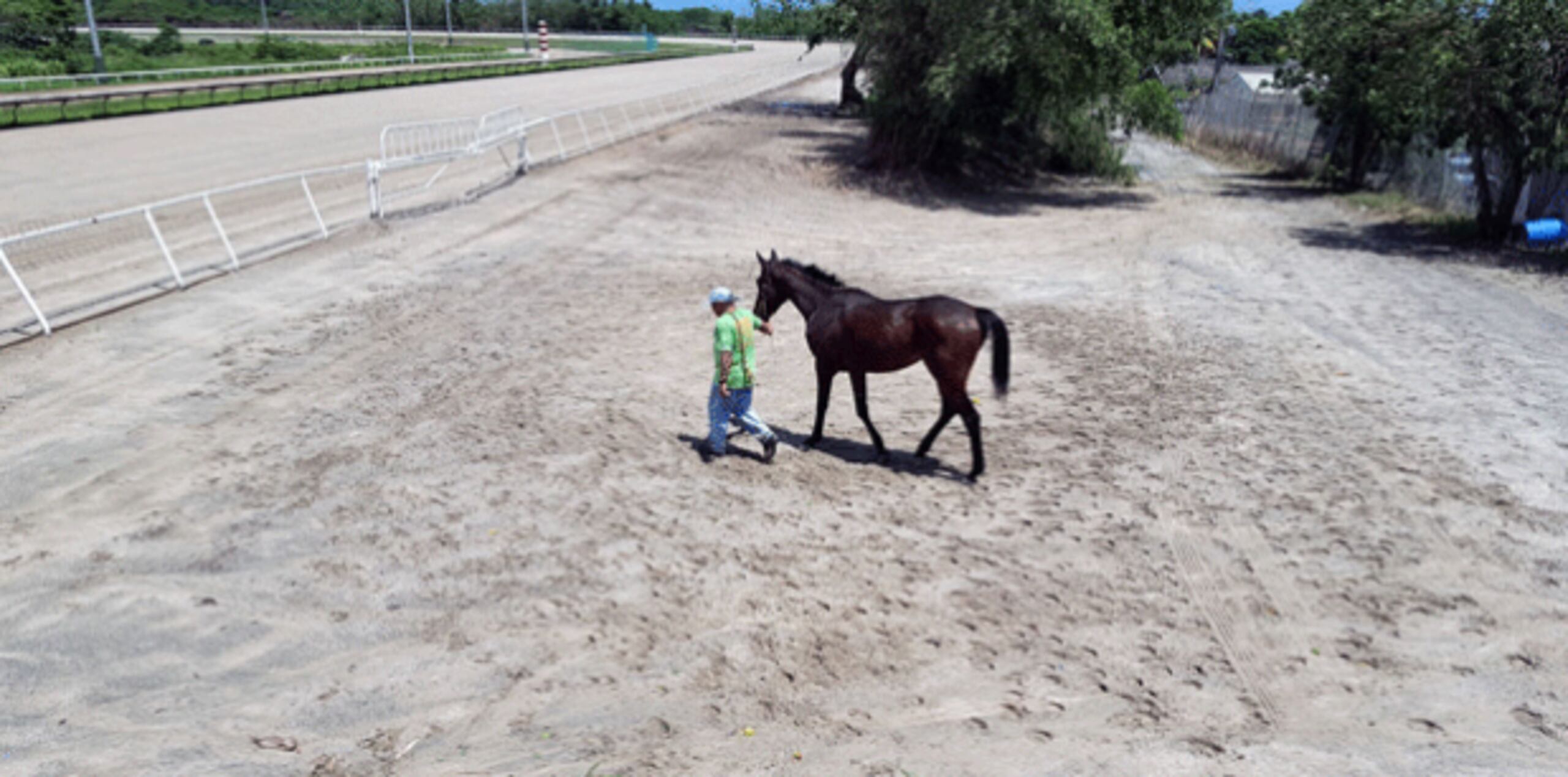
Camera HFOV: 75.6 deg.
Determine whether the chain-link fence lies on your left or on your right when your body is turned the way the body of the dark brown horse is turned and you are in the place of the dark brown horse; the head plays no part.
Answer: on your right

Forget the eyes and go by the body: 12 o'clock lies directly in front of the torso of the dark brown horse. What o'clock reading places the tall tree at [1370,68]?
The tall tree is roughly at 4 o'clock from the dark brown horse.

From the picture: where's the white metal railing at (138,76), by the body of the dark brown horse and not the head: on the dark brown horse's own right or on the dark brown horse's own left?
on the dark brown horse's own right

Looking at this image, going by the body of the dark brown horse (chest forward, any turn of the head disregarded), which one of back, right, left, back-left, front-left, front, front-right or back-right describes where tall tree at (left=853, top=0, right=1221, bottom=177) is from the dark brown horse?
right

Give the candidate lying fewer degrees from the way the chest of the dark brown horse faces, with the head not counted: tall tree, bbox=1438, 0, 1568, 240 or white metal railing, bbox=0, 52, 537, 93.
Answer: the white metal railing

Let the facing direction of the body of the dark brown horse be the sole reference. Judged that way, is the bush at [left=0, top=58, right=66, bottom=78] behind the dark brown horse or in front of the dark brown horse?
in front

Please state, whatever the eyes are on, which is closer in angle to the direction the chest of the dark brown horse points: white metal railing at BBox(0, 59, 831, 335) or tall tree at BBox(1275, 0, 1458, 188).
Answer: the white metal railing

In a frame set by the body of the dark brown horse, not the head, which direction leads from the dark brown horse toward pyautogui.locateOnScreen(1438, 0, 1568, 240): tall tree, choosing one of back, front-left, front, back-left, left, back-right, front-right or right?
back-right

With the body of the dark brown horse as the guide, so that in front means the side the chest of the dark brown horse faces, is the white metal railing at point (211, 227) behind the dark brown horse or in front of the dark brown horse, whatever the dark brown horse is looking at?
in front

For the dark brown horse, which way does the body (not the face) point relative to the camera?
to the viewer's left

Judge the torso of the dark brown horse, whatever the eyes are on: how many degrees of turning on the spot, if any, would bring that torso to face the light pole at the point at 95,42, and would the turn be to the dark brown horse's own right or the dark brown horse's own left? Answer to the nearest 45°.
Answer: approximately 45° to the dark brown horse's own right
